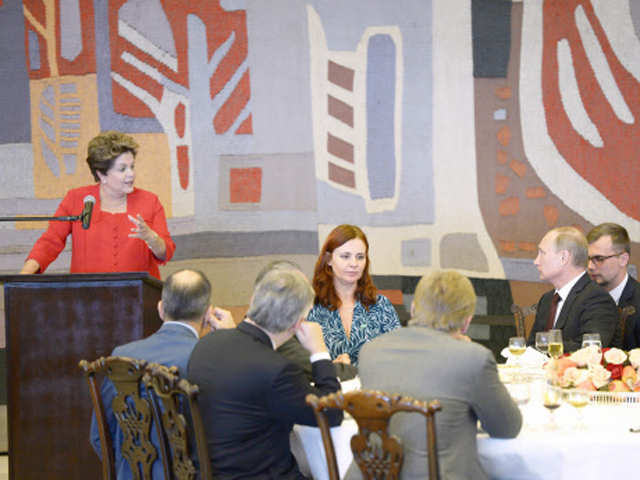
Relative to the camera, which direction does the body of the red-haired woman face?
toward the camera

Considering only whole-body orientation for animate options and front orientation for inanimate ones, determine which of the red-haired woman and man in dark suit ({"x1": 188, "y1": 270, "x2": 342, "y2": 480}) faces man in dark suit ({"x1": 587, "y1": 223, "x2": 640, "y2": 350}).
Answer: man in dark suit ({"x1": 188, "y1": 270, "x2": 342, "y2": 480})

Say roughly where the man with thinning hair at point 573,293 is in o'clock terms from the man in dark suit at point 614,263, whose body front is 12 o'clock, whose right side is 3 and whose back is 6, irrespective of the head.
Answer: The man with thinning hair is roughly at 11 o'clock from the man in dark suit.

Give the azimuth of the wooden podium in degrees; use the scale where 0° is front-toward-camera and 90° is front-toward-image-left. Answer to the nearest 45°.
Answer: approximately 0°

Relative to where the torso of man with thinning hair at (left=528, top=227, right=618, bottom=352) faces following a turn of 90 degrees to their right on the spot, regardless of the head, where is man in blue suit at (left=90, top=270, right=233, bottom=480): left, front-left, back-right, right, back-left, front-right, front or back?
left

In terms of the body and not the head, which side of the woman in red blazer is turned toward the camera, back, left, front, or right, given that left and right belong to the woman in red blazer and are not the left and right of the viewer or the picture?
front

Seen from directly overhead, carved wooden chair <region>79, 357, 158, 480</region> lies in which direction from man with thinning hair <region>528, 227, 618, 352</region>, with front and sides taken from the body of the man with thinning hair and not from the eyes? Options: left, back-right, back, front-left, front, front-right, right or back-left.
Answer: front

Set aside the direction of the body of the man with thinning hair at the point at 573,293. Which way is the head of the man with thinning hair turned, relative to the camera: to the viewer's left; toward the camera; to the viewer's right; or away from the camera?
to the viewer's left

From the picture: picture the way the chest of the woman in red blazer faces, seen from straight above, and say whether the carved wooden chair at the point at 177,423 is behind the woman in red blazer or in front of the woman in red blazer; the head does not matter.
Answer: in front

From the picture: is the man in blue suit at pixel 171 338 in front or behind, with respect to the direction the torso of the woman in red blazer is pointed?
in front

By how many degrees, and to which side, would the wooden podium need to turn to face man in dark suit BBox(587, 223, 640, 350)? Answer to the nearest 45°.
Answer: approximately 90° to its left

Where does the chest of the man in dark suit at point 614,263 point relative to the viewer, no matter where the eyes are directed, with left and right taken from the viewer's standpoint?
facing the viewer and to the left of the viewer

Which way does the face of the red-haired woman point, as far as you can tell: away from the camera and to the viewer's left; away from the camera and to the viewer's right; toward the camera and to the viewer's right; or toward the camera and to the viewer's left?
toward the camera and to the viewer's right
